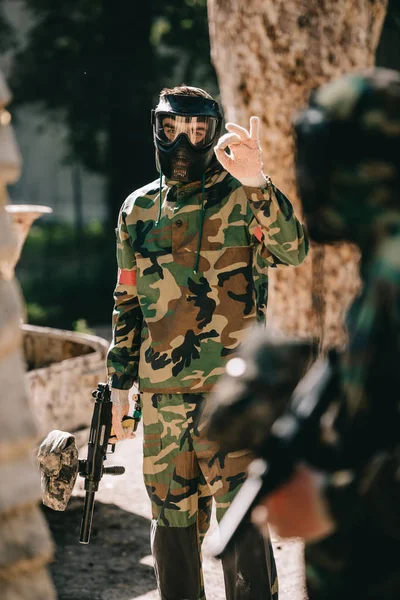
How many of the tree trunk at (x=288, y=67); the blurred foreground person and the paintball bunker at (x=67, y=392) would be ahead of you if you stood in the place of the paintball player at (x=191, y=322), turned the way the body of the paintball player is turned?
1

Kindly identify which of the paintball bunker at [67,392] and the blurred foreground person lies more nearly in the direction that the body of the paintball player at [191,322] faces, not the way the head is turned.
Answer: the blurred foreground person

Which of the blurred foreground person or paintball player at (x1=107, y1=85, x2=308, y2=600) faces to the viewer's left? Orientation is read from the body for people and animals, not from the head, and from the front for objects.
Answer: the blurred foreground person

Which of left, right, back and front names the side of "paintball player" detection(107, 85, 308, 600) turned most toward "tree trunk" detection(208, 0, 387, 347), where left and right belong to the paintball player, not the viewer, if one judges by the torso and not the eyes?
back

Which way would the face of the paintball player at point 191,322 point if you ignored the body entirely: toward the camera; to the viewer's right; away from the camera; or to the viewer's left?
toward the camera

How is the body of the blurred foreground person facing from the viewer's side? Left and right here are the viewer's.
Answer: facing to the left of the viewer

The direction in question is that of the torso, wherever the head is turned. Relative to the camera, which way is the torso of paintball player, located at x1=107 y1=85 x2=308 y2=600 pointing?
toward the camera

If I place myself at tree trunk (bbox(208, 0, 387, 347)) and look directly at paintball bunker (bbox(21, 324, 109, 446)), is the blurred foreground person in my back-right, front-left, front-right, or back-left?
front-left

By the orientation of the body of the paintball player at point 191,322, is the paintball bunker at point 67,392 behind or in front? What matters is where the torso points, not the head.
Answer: behind

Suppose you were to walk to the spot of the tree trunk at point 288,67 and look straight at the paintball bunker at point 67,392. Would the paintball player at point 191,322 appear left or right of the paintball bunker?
left

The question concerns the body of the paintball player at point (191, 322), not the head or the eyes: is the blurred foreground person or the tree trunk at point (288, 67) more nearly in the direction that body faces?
the blurred foreground person

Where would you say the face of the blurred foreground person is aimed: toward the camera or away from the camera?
away from the camera
